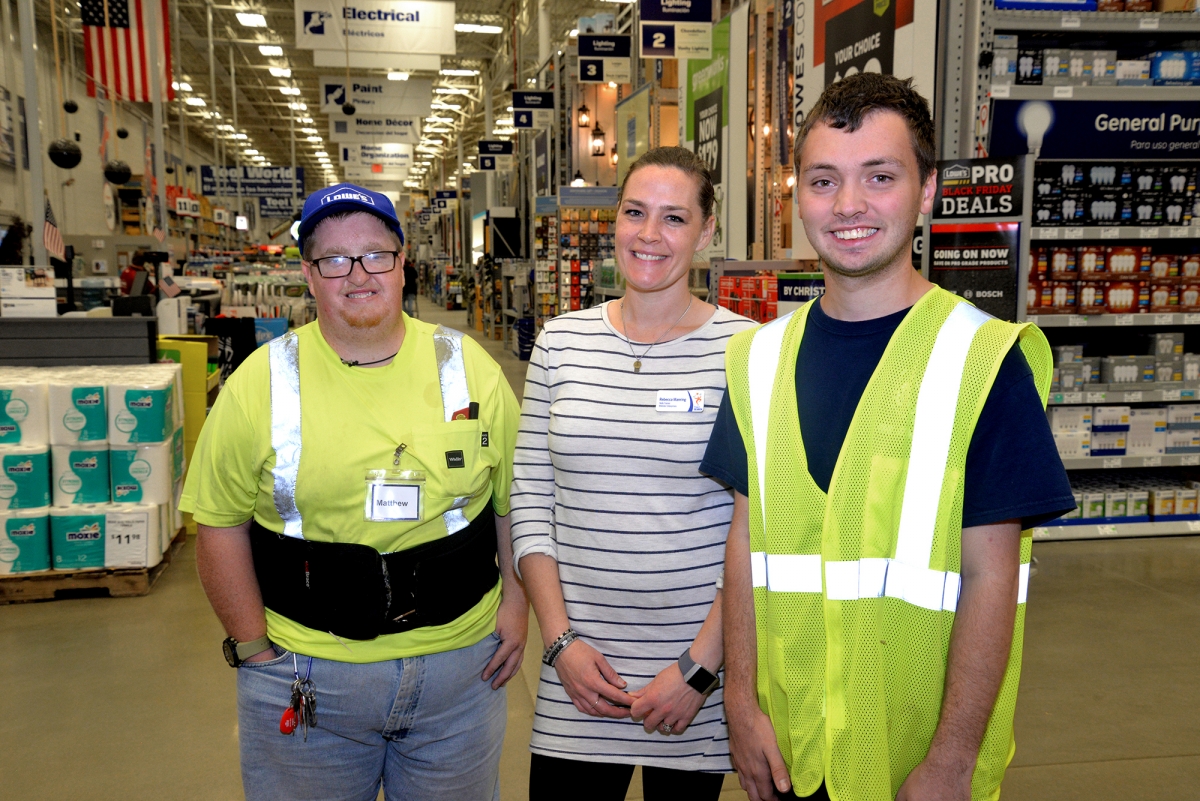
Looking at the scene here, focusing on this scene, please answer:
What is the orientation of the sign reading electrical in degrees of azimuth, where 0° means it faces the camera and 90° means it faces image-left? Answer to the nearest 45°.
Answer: approximately 0°

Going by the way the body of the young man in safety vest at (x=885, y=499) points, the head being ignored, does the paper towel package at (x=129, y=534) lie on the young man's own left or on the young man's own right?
on the young man's own right

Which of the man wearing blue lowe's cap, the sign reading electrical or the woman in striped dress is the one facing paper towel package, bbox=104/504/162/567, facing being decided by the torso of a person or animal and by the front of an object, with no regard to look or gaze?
the sign reading electrical

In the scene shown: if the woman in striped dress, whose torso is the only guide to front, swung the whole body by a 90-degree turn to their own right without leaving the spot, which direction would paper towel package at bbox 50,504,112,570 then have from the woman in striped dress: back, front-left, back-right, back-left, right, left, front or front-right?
front-right

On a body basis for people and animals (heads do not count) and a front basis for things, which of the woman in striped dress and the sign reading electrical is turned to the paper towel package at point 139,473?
the sign reading electrical

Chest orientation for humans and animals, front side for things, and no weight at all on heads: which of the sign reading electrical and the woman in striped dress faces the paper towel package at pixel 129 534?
the sign reading electrical

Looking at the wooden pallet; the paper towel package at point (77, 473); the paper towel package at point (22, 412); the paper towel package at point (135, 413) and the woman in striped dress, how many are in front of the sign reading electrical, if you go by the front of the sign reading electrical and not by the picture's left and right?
5

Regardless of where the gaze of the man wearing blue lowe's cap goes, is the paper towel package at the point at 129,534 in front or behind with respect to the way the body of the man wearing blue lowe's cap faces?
behind

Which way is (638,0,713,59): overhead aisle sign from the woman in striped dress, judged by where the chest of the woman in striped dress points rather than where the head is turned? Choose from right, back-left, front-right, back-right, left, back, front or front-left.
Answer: back
